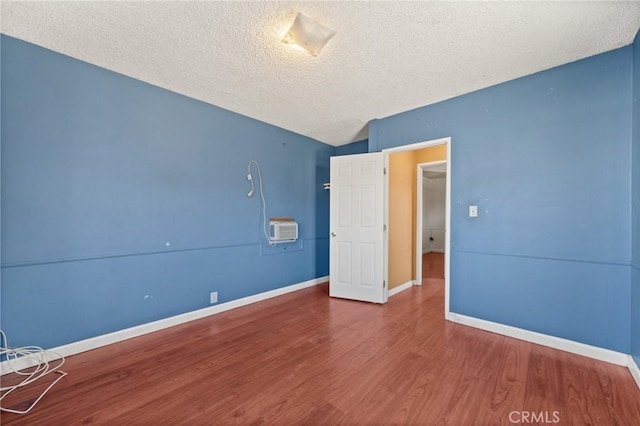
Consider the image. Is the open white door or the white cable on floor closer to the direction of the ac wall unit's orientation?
the open white door

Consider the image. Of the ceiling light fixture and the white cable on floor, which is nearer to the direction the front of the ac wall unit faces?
the ceiling light fixture

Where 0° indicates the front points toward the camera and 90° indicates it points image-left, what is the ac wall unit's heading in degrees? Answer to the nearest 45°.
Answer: approximately 315°

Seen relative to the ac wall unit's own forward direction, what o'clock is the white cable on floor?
The white cable on floor is roughly at 3 o'clock from the ac wall unit.

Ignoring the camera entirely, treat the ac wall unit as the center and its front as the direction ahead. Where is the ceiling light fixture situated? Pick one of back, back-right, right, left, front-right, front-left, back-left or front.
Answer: front-right

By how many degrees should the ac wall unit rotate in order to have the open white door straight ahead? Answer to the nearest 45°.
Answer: approximately 45° to its left
